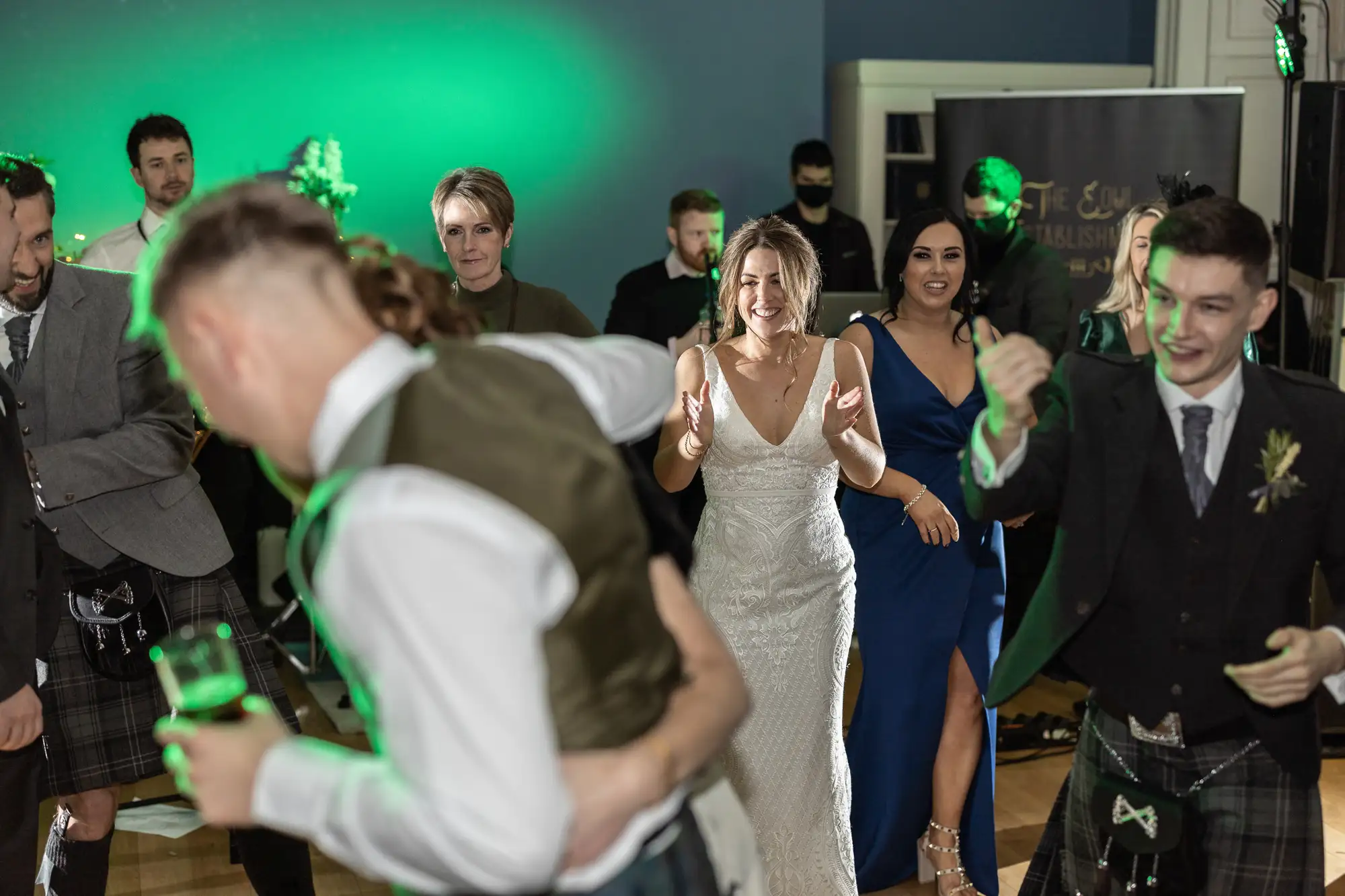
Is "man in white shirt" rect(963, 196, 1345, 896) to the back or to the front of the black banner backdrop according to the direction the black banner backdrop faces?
to the front

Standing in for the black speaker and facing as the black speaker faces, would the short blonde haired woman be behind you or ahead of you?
ahead

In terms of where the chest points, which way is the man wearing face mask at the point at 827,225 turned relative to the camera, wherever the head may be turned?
toward the camera

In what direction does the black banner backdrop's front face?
toward the camera

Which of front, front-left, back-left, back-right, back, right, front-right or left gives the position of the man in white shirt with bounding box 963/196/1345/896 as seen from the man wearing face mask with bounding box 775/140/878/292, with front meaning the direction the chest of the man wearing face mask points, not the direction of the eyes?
front

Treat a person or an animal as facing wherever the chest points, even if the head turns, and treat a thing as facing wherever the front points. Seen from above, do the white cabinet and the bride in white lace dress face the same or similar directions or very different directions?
same or similar directions

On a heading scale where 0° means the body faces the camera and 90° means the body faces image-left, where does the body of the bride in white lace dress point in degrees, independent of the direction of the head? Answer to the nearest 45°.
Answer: approximately 0°

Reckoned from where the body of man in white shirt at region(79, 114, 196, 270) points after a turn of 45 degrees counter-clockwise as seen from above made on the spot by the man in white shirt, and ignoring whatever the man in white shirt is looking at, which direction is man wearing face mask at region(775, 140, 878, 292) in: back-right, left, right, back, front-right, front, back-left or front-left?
front

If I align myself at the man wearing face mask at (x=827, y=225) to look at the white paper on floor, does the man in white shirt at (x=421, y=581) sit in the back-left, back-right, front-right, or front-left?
front-left

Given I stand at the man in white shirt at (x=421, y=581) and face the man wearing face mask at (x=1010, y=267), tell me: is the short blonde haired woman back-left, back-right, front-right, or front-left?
front-left

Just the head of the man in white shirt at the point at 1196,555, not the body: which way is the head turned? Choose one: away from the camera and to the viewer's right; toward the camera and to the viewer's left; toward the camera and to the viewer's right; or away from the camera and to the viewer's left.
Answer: toward the camera and to the viewer's left

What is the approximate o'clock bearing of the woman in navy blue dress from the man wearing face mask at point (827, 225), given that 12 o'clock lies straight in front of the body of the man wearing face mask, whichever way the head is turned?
The woman in navy blue dress is roughly at 12 o'clock from the man wearing face mask.

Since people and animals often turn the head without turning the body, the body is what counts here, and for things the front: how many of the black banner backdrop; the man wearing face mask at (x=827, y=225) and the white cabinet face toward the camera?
3

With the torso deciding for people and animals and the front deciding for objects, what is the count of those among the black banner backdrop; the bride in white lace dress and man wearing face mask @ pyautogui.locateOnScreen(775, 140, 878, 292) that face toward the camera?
3

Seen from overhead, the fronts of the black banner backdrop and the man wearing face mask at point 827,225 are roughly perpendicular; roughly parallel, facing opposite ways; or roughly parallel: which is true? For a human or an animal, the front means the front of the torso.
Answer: roughly parallel

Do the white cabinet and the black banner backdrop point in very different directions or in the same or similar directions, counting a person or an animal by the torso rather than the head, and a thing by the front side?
same or similar directions

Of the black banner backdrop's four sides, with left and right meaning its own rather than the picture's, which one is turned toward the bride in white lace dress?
front
